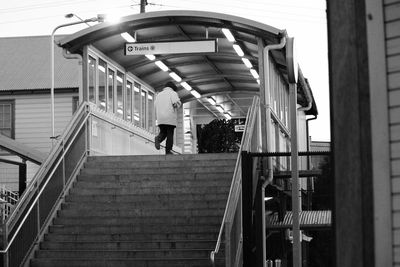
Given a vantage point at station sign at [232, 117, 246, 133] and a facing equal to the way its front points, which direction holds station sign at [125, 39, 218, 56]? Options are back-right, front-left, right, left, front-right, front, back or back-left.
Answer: front

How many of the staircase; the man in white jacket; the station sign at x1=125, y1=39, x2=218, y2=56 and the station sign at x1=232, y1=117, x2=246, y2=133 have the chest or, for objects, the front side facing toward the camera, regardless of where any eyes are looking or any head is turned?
3

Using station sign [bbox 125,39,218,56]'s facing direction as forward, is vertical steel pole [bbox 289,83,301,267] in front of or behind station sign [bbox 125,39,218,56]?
in front

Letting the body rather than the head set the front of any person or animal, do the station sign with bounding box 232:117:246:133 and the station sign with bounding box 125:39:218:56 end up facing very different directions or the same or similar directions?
same or similar directions

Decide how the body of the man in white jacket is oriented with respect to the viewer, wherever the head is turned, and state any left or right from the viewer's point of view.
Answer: facing away from the viewer and to the right of the viewer

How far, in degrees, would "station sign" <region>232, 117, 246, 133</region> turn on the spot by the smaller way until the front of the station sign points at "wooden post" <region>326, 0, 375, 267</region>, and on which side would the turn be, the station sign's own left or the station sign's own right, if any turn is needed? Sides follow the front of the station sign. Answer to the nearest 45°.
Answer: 0° — it already faces it

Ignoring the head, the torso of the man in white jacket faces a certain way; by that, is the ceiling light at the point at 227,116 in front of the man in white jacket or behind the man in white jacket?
in front

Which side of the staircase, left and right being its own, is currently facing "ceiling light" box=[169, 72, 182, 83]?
back

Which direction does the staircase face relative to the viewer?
toward the camera

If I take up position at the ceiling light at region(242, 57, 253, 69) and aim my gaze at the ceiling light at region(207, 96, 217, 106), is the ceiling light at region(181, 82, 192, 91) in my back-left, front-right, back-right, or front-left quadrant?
front-left

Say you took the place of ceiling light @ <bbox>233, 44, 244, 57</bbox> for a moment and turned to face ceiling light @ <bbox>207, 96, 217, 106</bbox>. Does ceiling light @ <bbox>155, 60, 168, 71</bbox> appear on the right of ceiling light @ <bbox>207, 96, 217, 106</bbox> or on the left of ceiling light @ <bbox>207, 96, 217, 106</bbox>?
left

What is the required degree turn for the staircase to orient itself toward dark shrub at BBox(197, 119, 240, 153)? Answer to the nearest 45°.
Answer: approximately 180°

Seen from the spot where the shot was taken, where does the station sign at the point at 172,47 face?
facing the viewer

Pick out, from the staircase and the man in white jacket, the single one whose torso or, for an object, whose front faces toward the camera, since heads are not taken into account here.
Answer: the staircase

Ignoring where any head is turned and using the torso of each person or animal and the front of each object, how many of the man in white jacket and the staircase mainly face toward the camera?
1

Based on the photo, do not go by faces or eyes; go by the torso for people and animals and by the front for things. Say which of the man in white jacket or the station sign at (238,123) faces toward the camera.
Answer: the station sign

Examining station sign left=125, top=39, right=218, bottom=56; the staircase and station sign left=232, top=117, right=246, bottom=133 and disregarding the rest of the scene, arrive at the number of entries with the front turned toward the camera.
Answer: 3

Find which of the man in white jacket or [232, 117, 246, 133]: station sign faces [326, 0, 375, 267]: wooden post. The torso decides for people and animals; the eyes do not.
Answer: the station sign
